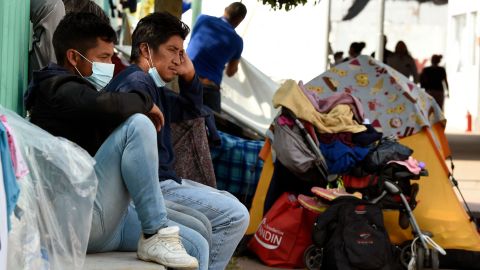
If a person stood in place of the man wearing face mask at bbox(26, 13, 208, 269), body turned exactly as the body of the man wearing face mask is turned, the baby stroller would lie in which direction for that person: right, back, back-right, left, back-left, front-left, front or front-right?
front-left

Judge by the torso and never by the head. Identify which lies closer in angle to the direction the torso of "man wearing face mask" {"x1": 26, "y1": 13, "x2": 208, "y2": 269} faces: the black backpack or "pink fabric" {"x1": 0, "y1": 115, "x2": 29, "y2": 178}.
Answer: the black backpack

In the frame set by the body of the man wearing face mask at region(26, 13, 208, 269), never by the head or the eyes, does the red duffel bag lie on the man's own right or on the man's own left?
on the man's own left

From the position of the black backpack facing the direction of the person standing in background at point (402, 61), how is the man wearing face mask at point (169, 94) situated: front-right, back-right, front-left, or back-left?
back-left

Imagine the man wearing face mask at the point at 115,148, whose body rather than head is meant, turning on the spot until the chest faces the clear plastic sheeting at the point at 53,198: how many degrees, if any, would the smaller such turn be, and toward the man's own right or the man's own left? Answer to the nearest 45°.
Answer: approximately 135° to the man's own right

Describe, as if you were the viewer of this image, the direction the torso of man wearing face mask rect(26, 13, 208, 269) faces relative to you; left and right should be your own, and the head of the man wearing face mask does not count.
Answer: facing to the right of the viewer

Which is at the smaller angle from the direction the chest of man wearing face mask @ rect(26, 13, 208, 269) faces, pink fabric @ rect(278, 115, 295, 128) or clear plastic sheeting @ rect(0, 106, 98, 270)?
the pink fabric

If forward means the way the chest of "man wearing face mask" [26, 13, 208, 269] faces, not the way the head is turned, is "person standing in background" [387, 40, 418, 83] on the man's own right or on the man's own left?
on the man's own left

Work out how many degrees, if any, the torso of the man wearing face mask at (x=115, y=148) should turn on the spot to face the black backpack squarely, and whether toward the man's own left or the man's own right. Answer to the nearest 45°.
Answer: approximately 45° to the man's own left

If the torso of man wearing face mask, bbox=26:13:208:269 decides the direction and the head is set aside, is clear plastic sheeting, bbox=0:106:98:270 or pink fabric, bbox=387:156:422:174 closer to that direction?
the pink fabric
